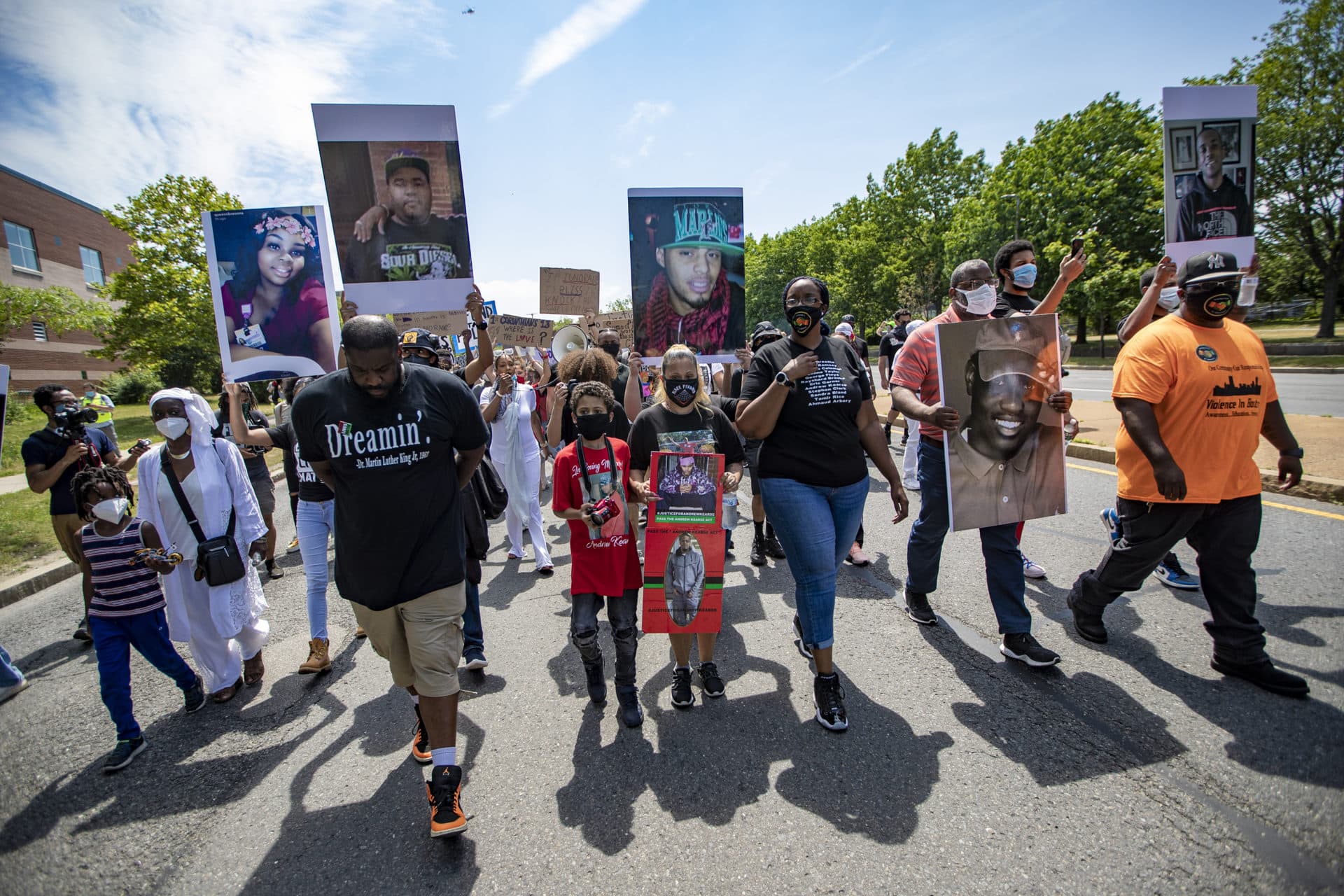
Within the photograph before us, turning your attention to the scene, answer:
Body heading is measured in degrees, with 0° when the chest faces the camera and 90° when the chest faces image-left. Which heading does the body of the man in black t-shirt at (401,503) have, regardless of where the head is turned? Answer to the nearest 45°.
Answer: approximately 0°

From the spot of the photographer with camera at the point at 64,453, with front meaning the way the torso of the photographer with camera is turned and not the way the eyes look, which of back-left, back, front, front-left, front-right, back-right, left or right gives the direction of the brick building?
back-left

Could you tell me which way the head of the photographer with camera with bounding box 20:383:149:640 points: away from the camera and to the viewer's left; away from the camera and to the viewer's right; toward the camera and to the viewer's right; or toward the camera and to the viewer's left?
toward the camera and to the viewer's right

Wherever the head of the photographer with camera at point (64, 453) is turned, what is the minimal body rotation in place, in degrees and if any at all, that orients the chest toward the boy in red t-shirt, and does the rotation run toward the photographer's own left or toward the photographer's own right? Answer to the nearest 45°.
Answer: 0° — they already face them

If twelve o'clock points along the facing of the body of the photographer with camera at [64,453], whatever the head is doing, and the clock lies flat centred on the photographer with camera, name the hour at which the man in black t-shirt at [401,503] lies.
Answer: The man in black t-shirt is roughly at 1 o'clock from the photographer with camera.

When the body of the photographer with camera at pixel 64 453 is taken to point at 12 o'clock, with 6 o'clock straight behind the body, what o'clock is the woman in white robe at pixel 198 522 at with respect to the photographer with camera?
The woman in white robe is roughly at 1 o'clock from the photographer with camera.

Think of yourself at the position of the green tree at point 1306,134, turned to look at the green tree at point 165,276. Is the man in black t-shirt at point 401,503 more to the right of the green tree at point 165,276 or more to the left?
left

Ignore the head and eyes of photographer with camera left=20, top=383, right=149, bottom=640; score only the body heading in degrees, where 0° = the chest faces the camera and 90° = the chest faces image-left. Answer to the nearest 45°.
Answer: approximately 315°

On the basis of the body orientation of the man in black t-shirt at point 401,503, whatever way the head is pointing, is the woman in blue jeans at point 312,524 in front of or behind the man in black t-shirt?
behind
